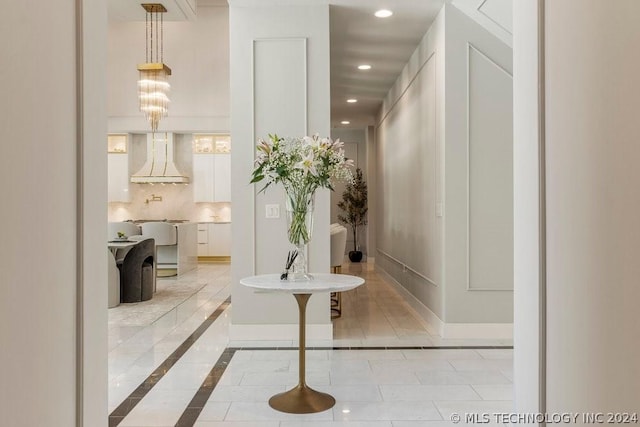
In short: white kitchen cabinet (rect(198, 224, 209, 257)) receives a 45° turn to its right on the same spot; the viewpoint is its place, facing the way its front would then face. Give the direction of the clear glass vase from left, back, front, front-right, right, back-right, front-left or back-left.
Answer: front-left

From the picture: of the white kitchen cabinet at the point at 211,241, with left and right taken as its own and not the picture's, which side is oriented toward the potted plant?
left

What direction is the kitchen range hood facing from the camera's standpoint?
toward the camera

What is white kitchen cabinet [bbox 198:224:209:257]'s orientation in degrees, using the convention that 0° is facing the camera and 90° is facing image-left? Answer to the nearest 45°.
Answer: approximately 0°

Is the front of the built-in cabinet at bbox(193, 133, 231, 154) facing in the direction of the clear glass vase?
yes

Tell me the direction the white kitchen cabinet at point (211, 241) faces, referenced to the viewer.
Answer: facing the viewer

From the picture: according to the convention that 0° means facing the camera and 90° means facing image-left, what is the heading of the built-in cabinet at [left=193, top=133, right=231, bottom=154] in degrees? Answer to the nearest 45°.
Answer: approximately 0°

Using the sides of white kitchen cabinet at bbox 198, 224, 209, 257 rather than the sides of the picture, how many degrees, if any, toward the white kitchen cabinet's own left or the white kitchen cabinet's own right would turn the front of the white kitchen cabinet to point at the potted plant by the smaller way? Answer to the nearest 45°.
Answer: approximately 90° to the white kitchen cabinet's own left

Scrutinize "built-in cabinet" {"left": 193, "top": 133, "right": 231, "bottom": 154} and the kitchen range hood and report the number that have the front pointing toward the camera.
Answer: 2

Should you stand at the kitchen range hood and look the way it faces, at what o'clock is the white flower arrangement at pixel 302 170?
The white flower arrangement is roughly at 12 o'clock from the kitchen range hood.

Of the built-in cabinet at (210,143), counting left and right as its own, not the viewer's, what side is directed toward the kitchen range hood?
right
